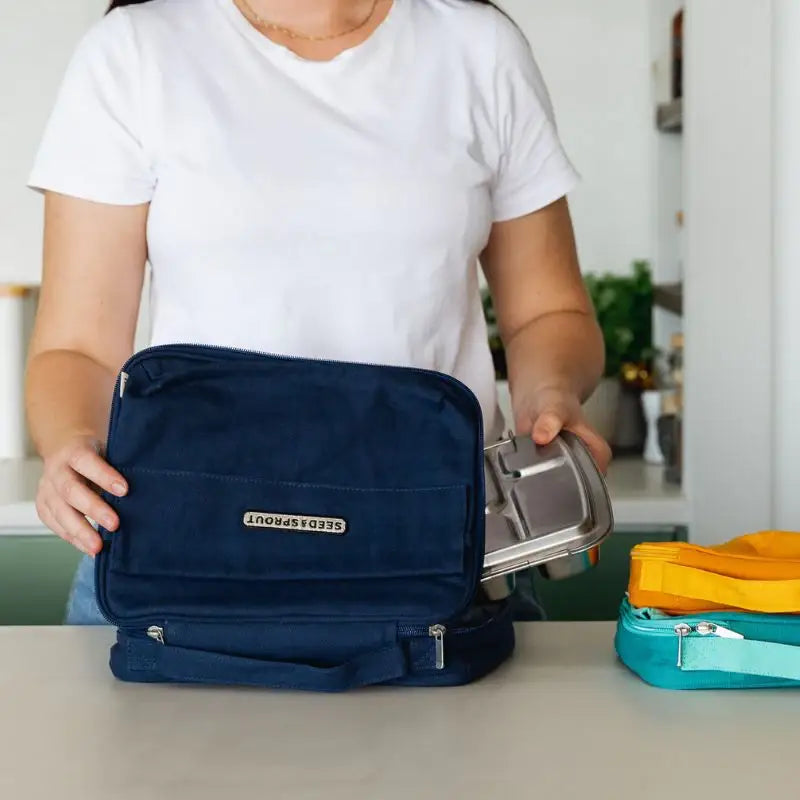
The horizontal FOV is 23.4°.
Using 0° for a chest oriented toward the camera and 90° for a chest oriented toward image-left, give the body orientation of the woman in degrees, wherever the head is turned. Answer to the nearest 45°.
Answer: approximately 0°

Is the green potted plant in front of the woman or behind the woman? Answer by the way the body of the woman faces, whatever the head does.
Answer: behind

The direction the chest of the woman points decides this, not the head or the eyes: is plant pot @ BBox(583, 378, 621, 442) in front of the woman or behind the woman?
behind
